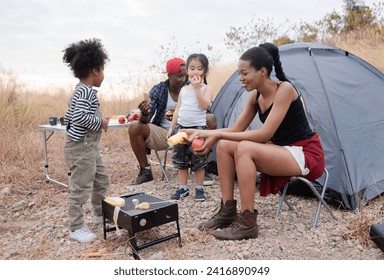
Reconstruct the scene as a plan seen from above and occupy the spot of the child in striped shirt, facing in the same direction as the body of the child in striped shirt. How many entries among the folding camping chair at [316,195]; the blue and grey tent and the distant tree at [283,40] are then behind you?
0

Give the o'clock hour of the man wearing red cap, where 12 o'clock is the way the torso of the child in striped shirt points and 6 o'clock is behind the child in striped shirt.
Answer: The man wearing red cap is roughly at 10 o'clock from the child in striped shirt.

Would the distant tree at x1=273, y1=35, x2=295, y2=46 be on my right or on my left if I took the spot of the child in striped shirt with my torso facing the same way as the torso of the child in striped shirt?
on my left

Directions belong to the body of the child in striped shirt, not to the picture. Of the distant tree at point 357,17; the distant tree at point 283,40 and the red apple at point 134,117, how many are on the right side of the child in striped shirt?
0

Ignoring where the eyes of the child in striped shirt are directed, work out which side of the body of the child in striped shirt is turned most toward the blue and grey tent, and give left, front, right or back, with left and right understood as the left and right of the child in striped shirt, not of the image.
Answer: front

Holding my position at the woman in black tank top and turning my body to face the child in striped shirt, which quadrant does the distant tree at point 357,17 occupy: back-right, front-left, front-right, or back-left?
back-right

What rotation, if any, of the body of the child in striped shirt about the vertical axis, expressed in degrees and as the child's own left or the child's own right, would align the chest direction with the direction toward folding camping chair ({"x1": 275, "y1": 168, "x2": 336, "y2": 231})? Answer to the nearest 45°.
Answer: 0° — they already face it

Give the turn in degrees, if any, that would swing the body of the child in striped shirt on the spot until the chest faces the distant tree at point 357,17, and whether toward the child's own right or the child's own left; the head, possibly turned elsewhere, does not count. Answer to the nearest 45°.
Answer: approximately 45° to the child's own left

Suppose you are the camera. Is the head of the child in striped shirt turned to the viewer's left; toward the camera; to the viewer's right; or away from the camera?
to the viewer's right

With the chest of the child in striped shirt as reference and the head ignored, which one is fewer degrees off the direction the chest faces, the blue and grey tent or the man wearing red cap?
the blue and grey tent

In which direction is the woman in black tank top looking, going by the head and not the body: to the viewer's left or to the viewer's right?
to the viewer's left

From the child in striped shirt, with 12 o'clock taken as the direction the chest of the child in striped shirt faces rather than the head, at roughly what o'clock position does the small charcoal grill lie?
The small charcoal grill is roughly at 2 o'clock from the child in striped shirt.

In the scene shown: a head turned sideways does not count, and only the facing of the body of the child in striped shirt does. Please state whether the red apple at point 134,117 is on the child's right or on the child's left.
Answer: on the child's left

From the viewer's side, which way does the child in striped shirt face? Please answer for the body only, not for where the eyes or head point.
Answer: to the viewer's right
